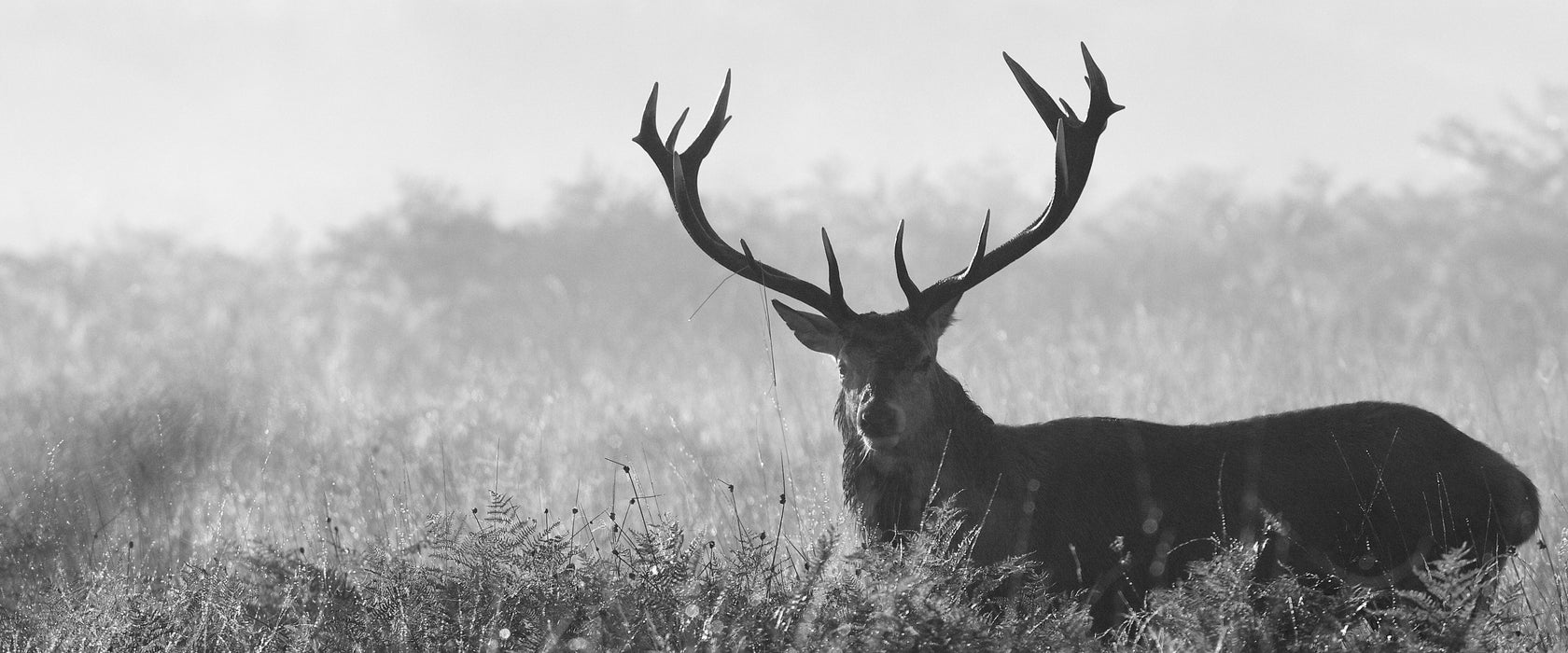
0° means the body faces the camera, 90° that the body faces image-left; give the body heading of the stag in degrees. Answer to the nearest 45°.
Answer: approximately 90°
